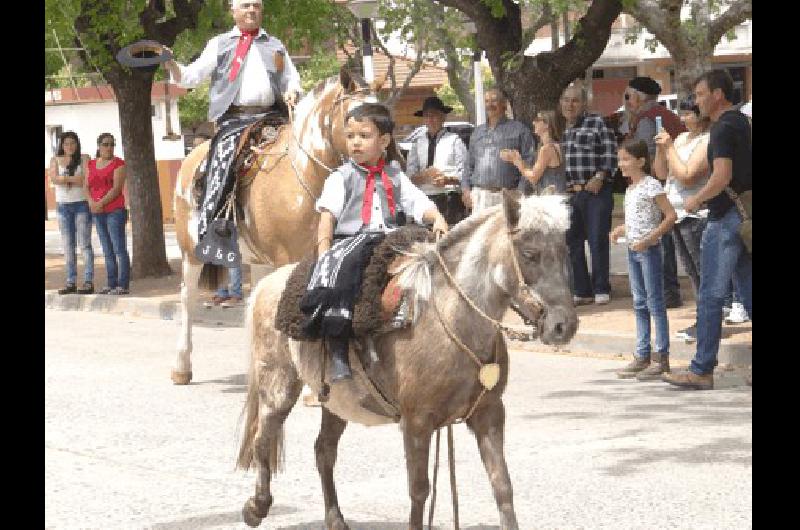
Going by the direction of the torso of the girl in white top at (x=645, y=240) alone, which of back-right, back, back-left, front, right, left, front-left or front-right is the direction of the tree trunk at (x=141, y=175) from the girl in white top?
right

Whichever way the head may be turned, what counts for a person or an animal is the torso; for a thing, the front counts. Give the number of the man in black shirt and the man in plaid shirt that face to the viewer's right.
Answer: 0

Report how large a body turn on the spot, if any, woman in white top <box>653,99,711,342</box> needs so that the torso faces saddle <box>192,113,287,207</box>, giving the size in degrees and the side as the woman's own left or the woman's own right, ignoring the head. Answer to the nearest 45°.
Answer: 0° — they already face it

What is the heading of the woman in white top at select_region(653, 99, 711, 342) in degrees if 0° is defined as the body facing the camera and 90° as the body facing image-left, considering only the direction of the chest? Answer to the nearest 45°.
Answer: approximately 45°

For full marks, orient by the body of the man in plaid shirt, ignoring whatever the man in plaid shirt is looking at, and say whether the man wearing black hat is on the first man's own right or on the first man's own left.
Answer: on the first man's own right

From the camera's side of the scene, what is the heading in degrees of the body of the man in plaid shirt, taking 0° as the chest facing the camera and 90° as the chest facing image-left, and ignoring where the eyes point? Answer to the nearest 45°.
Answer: approximately 45°

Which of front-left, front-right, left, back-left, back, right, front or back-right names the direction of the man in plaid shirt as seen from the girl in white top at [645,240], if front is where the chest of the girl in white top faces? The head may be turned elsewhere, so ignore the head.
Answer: back-right

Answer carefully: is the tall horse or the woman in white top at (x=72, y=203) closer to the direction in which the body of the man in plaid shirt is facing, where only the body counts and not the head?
the tall horse

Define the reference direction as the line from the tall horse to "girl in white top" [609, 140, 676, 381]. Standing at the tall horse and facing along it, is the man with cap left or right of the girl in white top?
left

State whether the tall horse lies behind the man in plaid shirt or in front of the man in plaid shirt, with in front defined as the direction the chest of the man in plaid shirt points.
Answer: in front

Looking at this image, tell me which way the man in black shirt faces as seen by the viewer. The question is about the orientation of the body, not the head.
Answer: to the viewer's left

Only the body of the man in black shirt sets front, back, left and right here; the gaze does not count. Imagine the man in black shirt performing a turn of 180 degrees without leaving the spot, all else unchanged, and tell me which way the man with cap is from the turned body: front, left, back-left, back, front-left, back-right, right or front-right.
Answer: left

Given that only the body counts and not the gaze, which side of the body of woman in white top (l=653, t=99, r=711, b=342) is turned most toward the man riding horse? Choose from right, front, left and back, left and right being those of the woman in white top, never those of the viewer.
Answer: front

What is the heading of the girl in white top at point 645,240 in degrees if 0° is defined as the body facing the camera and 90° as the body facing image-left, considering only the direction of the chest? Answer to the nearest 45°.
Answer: approximately 45°
